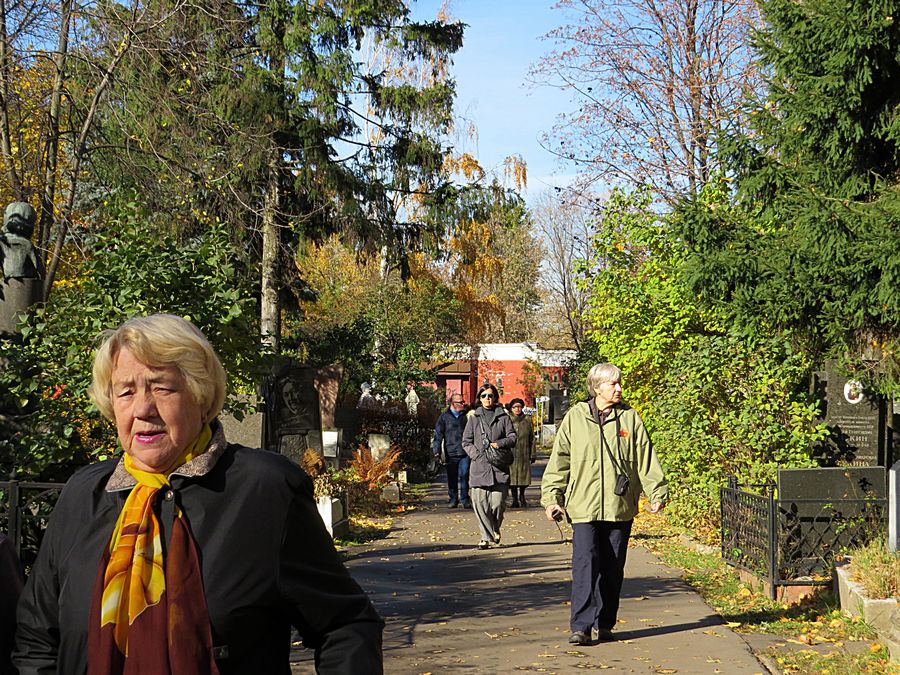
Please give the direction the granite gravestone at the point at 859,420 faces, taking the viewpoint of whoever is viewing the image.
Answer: facing the viewer

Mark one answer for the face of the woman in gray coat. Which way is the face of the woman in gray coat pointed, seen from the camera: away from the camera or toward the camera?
toward the camera

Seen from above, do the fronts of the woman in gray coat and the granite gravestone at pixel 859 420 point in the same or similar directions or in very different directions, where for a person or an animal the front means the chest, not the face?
same or similar directions

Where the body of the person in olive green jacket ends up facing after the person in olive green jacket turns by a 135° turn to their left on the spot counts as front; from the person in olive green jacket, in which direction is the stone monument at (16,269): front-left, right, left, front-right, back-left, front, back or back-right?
back-left

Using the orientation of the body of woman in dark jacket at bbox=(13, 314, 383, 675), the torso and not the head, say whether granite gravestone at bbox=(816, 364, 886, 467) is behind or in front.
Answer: behind

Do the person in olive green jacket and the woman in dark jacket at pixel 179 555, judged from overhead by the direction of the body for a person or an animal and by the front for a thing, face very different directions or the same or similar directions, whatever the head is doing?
same or similar directions

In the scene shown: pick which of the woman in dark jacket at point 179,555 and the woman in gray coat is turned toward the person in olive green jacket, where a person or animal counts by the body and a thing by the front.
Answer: the woman in gray coat

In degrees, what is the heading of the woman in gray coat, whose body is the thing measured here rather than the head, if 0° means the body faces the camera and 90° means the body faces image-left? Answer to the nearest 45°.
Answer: approximately 0°

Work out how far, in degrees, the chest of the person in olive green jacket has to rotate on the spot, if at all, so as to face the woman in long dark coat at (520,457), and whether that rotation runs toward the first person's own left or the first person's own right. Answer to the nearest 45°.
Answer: approximately 180°

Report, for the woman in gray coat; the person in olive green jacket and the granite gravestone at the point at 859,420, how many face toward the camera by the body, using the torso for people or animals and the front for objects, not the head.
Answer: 3

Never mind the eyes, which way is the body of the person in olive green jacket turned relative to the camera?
toward the camera
